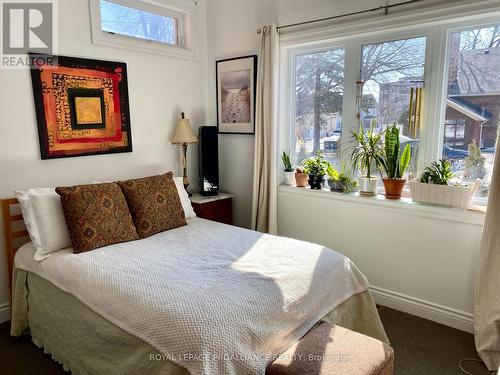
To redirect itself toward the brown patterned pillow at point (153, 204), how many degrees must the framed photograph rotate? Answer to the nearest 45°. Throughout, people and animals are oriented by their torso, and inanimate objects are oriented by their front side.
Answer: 0° — it already faces it

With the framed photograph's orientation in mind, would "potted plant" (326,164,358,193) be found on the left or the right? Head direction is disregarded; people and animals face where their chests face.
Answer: on its left

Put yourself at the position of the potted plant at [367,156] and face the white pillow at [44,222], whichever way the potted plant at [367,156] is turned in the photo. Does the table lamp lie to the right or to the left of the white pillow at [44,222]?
right

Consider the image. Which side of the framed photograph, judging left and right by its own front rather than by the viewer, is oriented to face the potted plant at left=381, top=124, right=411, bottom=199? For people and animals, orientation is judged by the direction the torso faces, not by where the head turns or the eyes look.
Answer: left

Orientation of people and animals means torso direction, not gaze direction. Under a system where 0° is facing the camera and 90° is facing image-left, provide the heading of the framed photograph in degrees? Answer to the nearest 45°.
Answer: approximately 45°
